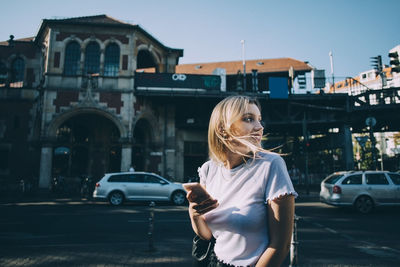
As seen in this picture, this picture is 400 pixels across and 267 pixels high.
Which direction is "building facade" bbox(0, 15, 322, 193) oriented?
toward the camera

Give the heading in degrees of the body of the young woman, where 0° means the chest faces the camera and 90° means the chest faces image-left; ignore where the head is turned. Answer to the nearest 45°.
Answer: approximately 45°

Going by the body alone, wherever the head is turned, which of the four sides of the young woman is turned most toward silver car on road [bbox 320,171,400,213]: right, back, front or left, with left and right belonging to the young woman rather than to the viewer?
back

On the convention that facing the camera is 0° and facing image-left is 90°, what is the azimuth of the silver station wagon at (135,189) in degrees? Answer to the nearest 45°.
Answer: approximately 270°

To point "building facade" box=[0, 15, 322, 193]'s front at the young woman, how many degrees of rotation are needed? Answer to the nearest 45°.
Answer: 0° — it already faces them

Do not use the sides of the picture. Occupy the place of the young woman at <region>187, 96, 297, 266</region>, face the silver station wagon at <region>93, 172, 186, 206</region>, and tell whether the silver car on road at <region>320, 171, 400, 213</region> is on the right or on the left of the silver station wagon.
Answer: right

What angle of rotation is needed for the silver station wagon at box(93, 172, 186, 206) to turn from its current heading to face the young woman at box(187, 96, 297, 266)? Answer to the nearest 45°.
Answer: approximately 90° to its right

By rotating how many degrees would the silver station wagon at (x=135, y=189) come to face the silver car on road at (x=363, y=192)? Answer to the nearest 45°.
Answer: approximately 45° to its right

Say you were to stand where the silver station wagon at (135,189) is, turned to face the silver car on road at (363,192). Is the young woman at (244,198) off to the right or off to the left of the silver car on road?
right

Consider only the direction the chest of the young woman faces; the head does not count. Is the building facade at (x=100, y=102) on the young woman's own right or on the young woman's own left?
on the young woman's own right

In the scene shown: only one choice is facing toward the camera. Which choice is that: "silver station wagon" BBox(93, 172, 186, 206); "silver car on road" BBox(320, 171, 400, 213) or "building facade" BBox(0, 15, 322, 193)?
the building facade

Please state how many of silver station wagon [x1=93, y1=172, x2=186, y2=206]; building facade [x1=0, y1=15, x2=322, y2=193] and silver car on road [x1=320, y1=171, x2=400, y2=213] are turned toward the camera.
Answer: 1

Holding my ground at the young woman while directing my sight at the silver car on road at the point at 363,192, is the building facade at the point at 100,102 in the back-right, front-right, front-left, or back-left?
front-left
